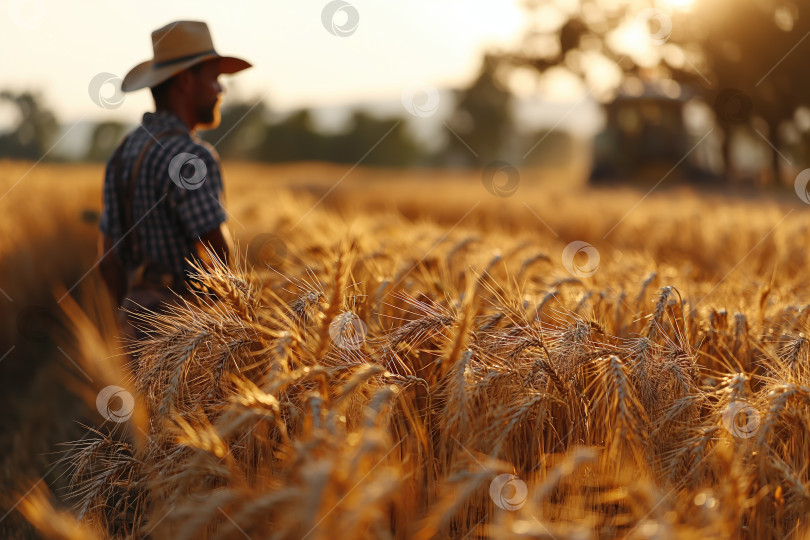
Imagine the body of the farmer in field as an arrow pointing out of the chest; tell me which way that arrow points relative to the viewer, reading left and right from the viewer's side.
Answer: facing away from the viewer and to the right of the viewer

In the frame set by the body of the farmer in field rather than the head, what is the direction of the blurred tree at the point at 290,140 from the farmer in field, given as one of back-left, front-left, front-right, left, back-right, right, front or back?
front-left

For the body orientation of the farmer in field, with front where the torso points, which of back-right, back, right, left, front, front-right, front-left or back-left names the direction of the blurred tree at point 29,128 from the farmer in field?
front-left

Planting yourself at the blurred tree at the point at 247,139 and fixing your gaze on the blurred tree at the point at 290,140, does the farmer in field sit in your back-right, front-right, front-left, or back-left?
back-right

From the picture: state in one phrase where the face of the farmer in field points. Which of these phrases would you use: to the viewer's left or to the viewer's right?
to the viewer's right

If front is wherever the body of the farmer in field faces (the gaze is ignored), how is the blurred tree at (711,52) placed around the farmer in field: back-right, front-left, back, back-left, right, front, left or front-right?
front
